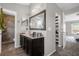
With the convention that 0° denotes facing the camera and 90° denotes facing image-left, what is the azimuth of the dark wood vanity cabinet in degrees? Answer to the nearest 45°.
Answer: approximately 45°

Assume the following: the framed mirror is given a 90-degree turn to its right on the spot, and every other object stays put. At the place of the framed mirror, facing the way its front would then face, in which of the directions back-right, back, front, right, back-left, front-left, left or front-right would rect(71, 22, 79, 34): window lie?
back-right

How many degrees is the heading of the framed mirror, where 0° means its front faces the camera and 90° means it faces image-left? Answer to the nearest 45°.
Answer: approximately 45°
